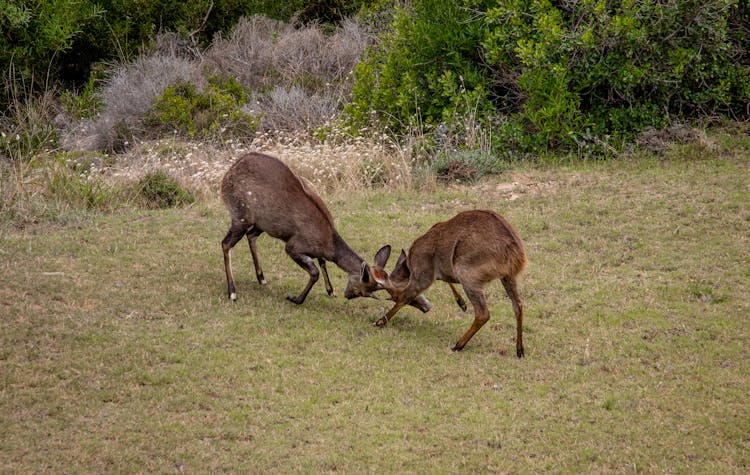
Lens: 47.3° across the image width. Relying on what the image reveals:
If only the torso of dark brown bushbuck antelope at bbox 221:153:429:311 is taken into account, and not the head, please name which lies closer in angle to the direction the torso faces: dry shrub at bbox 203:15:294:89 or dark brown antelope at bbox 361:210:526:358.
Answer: the dark brown antelope

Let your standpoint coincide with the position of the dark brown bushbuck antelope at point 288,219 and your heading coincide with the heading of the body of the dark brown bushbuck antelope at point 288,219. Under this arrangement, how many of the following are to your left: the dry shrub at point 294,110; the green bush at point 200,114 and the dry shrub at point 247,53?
3

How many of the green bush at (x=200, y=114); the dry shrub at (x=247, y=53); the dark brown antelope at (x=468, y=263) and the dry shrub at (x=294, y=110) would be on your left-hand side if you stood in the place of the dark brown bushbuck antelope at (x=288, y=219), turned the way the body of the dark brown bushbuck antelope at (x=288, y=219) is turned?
3

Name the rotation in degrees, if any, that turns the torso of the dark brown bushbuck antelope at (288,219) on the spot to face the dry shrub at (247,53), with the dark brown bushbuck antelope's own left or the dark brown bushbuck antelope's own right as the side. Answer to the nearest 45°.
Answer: approximately 90° to the dark brown bushbuck antelope's own left

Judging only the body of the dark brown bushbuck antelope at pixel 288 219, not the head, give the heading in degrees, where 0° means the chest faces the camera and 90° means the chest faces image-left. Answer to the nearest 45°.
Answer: approximately 270°

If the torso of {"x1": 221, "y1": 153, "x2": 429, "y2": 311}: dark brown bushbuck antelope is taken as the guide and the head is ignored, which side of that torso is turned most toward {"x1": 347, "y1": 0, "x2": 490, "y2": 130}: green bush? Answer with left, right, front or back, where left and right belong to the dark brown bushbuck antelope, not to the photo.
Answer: left

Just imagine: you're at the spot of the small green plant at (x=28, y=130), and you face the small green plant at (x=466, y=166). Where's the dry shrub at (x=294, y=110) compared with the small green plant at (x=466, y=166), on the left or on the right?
left

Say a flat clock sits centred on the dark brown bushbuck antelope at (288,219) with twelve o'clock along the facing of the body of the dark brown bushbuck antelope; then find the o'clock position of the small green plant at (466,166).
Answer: The small green plant is roughly at 10 o'clock from the dark brown bushbuck antelope.

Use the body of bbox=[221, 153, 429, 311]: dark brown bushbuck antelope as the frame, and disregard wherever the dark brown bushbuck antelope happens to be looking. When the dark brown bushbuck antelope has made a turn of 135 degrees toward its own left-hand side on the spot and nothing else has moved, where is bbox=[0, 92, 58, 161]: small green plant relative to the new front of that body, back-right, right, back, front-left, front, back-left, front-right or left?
front

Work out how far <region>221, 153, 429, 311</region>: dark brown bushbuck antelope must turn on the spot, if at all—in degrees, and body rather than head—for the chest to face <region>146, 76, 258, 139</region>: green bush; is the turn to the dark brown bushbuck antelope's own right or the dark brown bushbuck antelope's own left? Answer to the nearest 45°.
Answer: approximately 90° to the dark brown bushbuck antelope's own left
